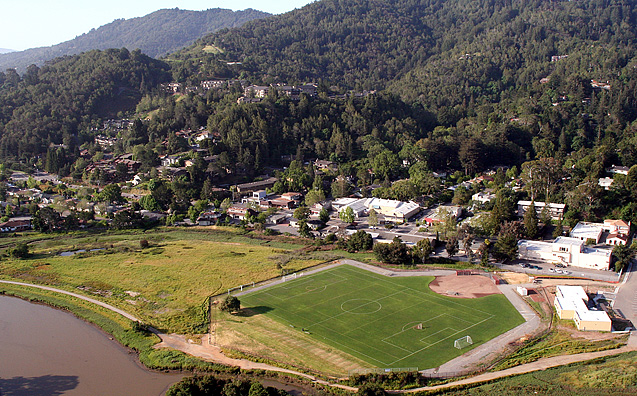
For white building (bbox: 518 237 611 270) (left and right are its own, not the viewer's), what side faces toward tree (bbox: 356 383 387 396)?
front

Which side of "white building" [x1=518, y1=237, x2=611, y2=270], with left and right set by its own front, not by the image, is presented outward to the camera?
front

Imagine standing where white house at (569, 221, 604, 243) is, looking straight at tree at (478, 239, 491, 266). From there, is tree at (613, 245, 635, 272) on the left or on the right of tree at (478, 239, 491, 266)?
left

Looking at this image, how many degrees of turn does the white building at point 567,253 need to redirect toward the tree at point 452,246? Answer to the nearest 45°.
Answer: approximately 90° to its right

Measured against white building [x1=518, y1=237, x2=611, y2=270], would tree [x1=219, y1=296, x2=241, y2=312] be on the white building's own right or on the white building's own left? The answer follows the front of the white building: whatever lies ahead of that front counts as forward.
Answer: on the white building's own right

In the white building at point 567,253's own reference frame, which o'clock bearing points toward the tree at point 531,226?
The tree is roughly at 5 o'clock from the white building.

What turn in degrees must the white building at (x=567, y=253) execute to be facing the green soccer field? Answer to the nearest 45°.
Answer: approximately 45° to its right

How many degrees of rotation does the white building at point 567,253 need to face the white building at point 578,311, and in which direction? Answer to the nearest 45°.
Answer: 0° — it already faces it

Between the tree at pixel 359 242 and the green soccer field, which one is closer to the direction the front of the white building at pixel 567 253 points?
the green soccer field

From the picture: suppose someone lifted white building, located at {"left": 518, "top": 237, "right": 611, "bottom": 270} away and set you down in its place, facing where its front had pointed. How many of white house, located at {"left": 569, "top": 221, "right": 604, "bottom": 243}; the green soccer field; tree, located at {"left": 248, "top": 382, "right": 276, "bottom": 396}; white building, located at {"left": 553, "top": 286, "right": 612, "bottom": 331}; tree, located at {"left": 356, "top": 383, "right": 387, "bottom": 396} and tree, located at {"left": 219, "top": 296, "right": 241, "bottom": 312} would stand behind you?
1

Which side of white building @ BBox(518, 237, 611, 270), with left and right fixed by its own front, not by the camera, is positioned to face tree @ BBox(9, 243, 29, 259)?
right

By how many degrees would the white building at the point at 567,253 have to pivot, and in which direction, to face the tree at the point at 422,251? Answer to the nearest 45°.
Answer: approximately 90° to its right

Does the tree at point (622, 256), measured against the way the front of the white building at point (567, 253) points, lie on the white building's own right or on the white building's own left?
on the white building's own left

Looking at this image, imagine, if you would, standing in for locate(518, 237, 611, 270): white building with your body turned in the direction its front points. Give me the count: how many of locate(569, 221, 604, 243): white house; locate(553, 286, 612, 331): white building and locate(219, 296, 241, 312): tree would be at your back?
1

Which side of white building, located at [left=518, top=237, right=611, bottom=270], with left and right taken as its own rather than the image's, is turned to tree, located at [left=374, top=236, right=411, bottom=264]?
right

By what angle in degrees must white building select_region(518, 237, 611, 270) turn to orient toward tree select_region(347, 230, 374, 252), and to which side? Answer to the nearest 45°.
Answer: approximately 90° to its right

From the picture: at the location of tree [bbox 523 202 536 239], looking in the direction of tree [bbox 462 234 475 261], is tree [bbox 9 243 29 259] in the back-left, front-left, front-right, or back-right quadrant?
front-right

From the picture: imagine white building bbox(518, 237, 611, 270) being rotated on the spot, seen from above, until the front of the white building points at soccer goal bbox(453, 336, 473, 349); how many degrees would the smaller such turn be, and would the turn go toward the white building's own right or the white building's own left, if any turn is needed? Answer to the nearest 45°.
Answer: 0° — it already faces it
